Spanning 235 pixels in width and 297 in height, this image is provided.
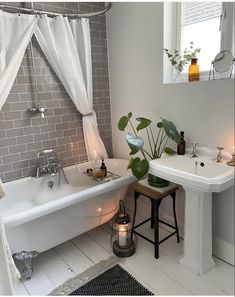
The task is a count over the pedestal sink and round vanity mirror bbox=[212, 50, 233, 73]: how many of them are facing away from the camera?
0

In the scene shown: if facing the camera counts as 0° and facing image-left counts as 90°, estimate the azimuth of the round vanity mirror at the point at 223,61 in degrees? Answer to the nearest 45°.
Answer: approximately 45°

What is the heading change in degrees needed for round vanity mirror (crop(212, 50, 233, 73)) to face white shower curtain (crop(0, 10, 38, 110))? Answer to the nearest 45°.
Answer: approximately 45° to its right

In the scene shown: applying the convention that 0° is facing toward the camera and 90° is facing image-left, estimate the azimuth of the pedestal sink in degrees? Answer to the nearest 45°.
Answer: approximately 45°

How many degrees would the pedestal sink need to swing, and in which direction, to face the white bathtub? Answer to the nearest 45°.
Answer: approximately 45° to its right
